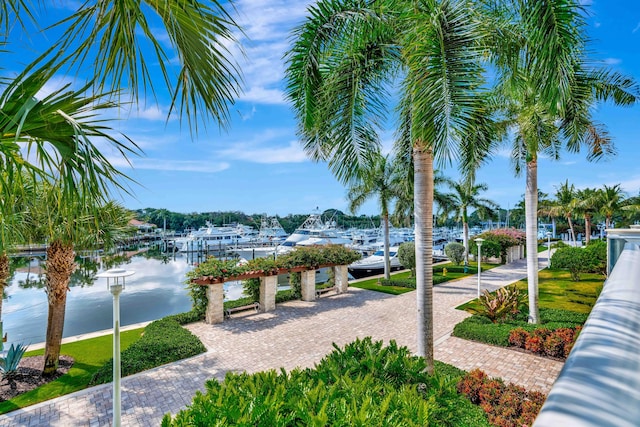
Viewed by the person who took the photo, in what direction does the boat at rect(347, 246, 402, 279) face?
facing the viewer and to the left of the viewer

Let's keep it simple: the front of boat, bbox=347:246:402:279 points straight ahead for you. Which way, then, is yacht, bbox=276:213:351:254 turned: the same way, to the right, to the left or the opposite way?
the same way

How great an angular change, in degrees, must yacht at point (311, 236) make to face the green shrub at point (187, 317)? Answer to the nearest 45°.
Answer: approximately 45° to its left

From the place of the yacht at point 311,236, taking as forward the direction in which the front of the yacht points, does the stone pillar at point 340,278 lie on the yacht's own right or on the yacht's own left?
on the yacht's own left

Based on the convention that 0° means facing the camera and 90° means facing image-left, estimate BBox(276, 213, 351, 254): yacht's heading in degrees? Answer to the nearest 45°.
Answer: approximately 45°

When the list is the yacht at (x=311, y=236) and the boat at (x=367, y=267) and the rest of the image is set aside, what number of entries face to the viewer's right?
0

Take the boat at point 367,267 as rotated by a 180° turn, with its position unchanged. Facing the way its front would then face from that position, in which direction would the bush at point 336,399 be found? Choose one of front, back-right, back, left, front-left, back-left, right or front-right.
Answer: back-right

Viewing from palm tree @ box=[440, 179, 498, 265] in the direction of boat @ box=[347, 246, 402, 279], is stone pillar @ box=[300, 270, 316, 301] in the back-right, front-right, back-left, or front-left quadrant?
front-left
